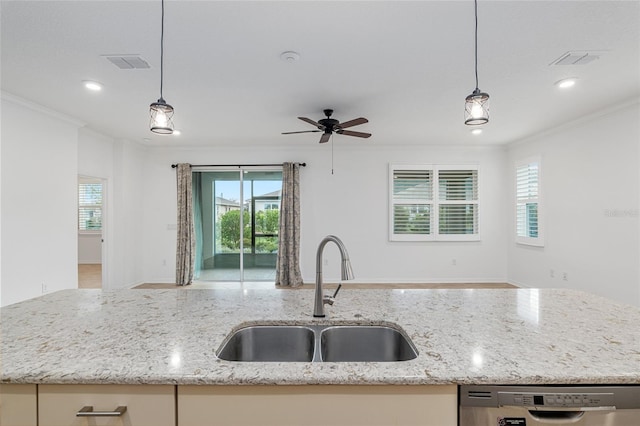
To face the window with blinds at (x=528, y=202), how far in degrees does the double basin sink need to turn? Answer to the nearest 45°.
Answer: approximately 135° to its left

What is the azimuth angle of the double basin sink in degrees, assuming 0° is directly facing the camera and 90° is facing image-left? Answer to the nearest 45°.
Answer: approximately 0°

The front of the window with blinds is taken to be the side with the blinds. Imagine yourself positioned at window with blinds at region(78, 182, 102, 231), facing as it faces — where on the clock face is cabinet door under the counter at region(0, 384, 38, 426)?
The cabinet door under the counter is roughly at 12 o'clock from the window with blinds.

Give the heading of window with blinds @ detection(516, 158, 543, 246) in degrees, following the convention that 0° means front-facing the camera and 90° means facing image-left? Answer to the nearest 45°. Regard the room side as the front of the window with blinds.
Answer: approximately 45°

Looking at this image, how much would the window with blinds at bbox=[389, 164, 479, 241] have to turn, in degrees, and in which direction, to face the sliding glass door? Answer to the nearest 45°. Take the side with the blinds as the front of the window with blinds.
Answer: approximately 90° to its right

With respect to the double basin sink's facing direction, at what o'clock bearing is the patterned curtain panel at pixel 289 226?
The patterned curtain panel is roughly at 6 o'clock from the double basin sink.

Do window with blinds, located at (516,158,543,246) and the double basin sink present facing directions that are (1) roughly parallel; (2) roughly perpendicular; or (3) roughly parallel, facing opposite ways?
roughly perpendicular

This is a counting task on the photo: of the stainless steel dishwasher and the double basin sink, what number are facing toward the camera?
2
